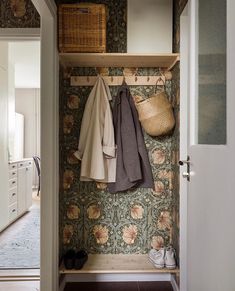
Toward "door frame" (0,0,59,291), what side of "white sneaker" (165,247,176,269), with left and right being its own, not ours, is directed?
right

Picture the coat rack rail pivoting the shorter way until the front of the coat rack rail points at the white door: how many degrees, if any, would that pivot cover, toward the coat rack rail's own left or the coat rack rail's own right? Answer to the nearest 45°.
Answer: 0° — it already faces it
